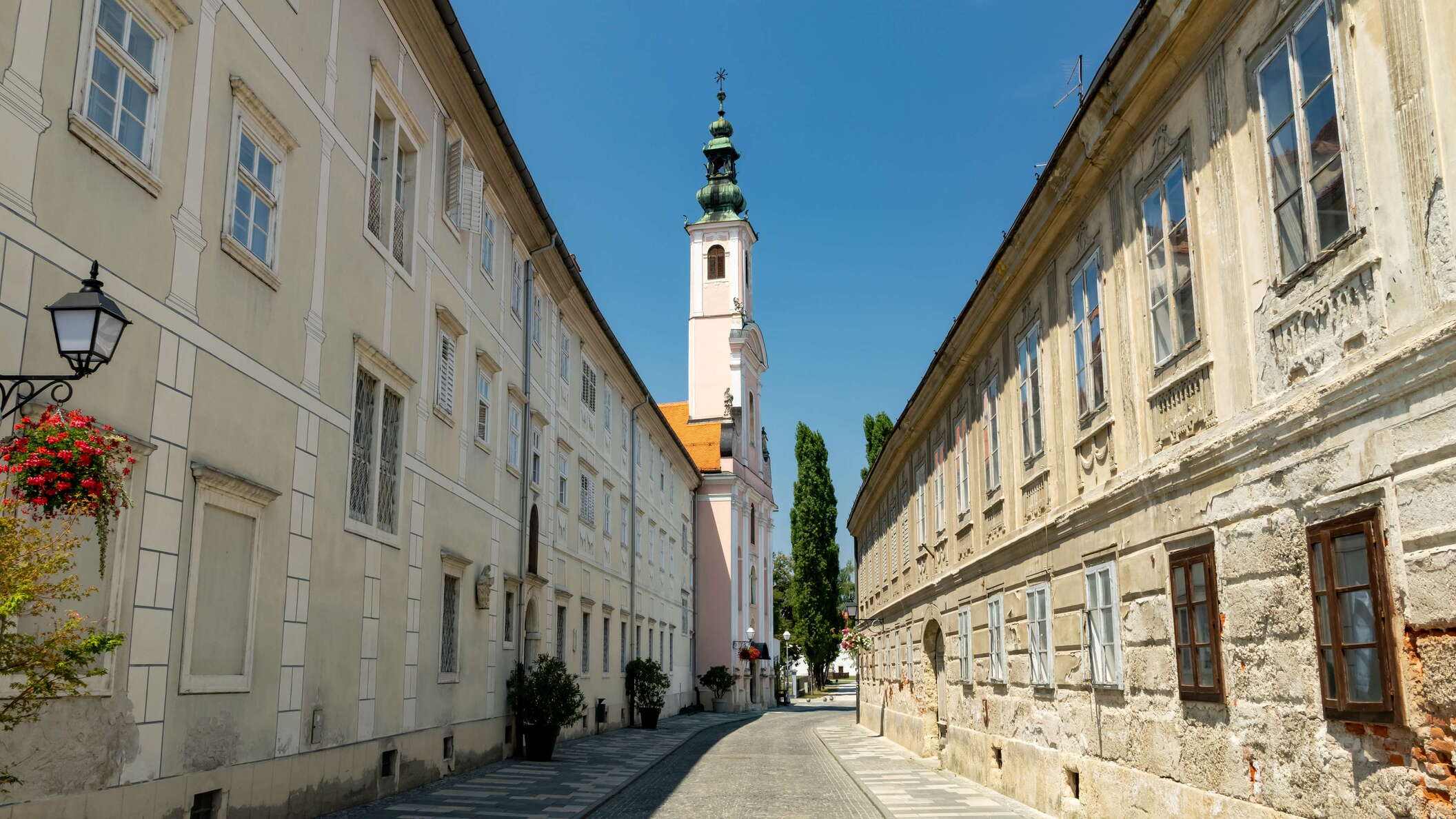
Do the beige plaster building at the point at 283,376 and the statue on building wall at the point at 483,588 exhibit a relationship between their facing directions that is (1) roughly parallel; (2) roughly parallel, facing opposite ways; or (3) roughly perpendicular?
roughly parallel

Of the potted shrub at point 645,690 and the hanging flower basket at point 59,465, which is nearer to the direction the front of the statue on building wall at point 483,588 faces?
the hanging flower basket

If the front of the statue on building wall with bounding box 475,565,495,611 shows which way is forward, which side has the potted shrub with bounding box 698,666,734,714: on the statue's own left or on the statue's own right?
on the statue's own left

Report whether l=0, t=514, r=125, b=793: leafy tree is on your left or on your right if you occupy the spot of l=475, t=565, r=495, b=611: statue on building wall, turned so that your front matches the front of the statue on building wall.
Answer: on your right

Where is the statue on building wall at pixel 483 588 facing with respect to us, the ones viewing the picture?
facing the viewer and to the right of the viewer

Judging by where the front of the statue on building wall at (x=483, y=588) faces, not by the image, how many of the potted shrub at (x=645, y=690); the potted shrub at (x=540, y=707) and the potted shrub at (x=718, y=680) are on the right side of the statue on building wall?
0

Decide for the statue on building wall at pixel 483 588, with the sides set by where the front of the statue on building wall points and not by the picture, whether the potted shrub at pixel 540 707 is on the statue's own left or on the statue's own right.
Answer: on the statue's own left

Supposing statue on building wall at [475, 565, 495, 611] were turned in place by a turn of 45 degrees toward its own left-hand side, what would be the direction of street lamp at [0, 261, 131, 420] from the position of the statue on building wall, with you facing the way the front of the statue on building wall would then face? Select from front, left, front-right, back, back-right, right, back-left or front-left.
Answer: right
